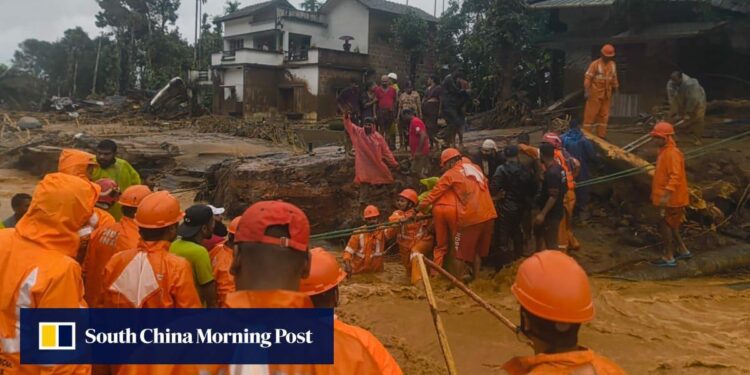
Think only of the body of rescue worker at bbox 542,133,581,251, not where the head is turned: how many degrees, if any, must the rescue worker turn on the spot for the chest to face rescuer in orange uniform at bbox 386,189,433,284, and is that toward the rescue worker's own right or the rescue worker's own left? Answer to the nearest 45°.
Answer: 0° — they already face them

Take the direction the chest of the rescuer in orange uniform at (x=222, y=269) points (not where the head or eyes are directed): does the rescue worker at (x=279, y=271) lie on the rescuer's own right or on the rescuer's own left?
on the rescuer's own right

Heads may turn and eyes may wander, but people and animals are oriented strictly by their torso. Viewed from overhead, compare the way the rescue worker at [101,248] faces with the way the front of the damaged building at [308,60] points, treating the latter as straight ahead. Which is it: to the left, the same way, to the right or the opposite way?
the opposite way

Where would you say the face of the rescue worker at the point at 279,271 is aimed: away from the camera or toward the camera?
away from the camera

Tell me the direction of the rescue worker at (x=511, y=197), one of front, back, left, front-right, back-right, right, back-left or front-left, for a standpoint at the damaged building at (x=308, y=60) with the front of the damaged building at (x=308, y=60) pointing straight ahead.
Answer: front-left

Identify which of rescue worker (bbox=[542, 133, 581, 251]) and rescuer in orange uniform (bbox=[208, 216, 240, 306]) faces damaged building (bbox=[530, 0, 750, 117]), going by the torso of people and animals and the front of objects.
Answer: the rescuer in orange uniform

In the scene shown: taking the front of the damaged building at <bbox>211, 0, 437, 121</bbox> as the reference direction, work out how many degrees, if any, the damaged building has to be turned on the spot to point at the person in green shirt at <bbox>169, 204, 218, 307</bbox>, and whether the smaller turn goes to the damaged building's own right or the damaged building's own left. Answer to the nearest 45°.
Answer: approximately 45° to the damaged building's own left

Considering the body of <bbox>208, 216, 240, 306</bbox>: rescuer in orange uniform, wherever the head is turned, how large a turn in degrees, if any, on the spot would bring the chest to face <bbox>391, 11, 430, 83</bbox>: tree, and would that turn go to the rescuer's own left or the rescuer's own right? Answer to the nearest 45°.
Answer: approximately 45° to the rescuer's own left

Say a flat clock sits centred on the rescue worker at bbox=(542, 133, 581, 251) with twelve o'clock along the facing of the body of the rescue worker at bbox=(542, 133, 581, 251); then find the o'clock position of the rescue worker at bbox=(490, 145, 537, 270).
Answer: the rescue worker at bbox=(490, 145, 537, 270) is roughly at 11 o'clock from the rescue worker at bbox=(542, 133, 581, 251).

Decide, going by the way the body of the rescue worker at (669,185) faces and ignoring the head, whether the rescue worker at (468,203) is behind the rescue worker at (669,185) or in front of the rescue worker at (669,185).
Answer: in front

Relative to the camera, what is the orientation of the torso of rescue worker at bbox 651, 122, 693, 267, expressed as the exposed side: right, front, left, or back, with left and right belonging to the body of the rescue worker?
left

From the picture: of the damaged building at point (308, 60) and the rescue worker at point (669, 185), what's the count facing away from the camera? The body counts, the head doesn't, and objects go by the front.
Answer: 0
